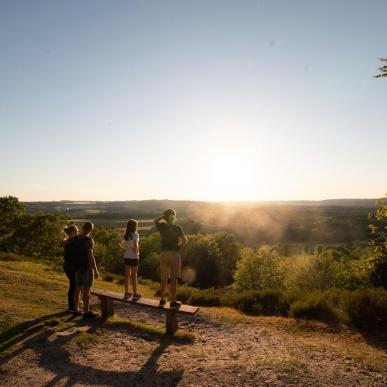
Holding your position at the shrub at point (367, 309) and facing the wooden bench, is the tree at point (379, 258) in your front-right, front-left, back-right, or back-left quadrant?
back-right

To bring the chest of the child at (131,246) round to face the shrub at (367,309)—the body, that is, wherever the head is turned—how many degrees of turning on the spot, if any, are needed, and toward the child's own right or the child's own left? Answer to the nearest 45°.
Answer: approximately 45° to the child's own right

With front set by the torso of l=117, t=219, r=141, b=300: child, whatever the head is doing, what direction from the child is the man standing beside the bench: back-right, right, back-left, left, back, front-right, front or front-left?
back-left

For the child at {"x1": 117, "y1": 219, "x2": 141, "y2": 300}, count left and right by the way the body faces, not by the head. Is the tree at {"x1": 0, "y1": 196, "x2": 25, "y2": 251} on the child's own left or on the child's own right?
on the child's own left

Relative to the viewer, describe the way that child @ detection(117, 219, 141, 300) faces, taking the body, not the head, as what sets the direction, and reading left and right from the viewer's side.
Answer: facing away from the viewer and to the right of the viewer

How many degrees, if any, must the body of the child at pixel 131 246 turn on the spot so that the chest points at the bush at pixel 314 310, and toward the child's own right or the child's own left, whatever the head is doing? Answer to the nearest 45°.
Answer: approximately 45° to the child's own right

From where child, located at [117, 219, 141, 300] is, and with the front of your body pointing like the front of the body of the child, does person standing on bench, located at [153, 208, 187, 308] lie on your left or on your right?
on your right

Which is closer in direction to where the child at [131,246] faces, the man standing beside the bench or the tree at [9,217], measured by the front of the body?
the tree

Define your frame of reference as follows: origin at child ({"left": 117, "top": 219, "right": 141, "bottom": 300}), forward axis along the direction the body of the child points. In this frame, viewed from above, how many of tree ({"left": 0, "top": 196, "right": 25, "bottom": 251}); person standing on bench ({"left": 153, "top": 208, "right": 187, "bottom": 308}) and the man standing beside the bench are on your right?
1
